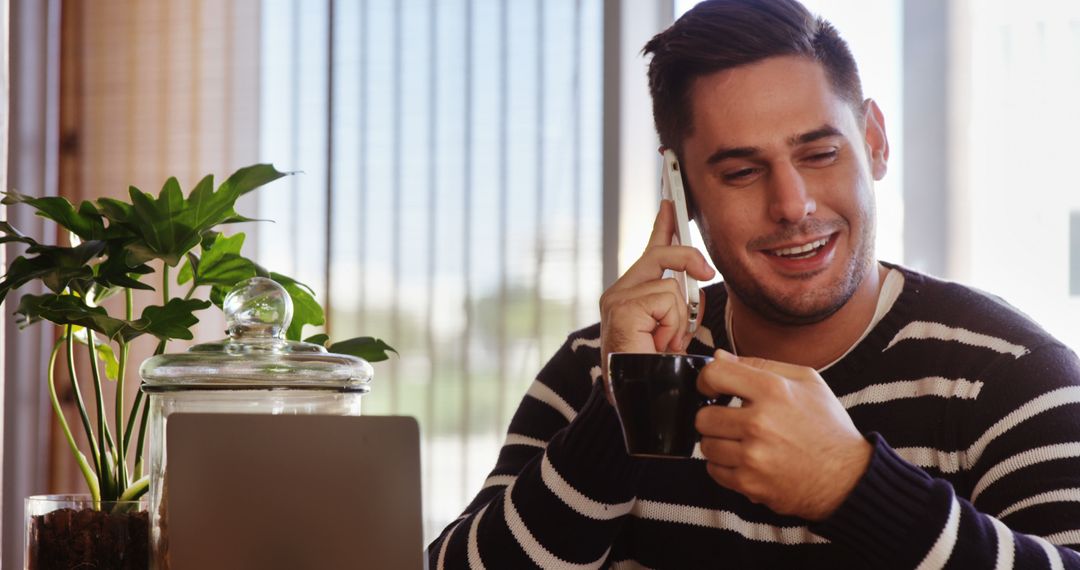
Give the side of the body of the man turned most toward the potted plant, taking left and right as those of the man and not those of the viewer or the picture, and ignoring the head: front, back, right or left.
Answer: right

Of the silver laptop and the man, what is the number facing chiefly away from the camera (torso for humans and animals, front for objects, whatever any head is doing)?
1

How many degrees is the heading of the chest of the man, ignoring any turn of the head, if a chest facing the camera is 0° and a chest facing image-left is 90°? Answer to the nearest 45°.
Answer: approximately 0°

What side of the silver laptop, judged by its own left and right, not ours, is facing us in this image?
back

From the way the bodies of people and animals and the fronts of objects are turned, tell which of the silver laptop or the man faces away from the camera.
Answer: the silver laptop

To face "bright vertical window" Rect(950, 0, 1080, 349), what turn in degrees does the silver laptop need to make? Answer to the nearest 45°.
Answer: approximately 45° to its right
